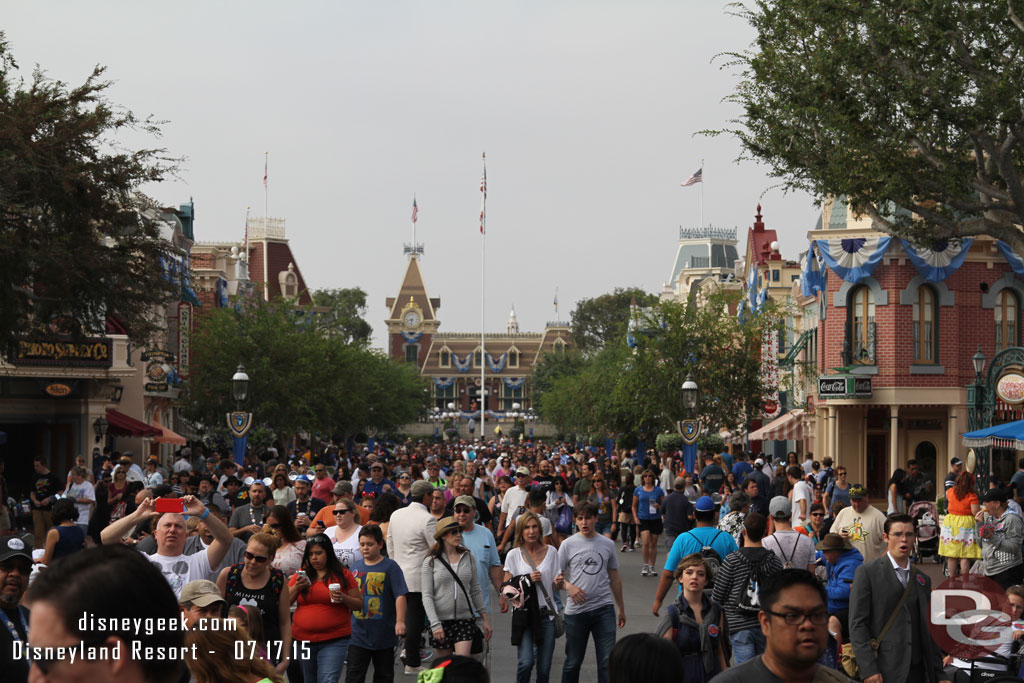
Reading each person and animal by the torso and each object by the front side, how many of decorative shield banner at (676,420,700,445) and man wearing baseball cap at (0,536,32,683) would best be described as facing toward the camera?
2

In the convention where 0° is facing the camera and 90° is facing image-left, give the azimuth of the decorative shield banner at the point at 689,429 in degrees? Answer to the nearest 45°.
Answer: approximately 0°

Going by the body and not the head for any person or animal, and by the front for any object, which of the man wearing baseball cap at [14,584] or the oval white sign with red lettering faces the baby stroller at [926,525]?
the oval white sign with red lettering

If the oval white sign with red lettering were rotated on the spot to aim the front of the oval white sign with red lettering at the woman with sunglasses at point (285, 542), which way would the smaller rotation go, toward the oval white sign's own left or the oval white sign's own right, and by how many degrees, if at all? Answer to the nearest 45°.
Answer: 0° — it already faces them

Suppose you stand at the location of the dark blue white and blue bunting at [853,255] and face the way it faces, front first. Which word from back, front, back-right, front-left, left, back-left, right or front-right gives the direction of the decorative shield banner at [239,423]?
front-right

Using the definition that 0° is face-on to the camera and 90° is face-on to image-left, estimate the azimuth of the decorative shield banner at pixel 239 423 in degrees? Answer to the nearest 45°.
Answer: approximately 0°

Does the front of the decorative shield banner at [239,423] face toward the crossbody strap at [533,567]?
yes

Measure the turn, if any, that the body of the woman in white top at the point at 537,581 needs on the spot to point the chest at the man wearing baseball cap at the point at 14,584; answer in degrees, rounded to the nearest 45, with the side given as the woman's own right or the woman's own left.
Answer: approximately 45° to the woman's own right
